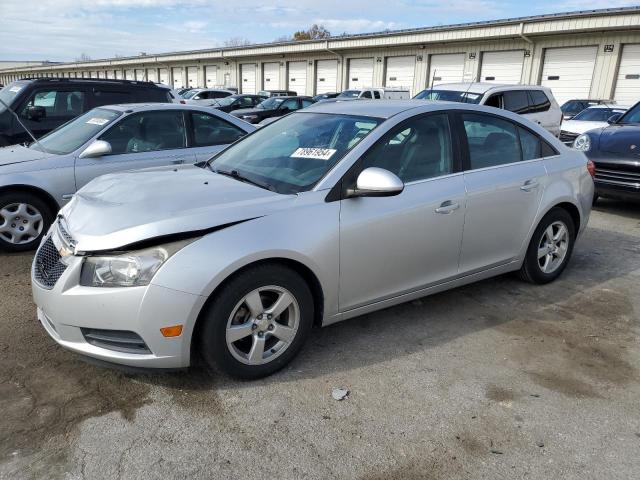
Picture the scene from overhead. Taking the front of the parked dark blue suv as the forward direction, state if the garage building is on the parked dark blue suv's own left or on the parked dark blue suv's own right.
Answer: on the parked dark blue suv's own right

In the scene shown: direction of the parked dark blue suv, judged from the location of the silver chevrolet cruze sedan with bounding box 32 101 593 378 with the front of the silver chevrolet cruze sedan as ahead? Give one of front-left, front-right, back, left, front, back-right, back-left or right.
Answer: back

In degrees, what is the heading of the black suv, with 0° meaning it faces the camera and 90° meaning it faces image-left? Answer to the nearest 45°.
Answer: approximately 45°

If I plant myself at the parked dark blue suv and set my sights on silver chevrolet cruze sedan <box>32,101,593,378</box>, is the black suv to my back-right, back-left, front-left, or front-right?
front-right

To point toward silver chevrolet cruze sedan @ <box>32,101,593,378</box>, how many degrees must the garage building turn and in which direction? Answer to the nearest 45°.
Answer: approximately 45° to its left

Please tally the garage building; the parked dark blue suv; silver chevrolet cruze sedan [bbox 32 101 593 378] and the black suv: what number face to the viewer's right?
0

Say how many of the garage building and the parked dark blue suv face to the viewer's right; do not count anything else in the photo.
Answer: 0

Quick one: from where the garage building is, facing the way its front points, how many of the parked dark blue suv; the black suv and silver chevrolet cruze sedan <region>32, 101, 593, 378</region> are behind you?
0

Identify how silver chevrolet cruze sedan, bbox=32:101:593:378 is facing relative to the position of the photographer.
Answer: facing the viewer and to the left of the viewer

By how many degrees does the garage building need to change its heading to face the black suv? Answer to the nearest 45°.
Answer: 0° — it already faces it

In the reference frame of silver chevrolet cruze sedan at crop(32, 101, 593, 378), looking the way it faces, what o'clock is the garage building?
The garage building is roughly at 5 o'clock from the silver chevrolet cruze sedan.

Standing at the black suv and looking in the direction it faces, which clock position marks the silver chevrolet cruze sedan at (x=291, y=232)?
The silver chevrolet cruze sedan is roughly at 8 o'clock from the black suv.

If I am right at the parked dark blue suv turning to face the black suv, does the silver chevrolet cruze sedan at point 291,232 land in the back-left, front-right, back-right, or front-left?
front-left

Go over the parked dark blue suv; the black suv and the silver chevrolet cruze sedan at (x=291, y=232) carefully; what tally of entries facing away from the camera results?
0

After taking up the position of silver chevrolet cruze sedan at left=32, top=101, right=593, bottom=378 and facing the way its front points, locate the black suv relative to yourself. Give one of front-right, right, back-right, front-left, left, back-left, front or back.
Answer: right
